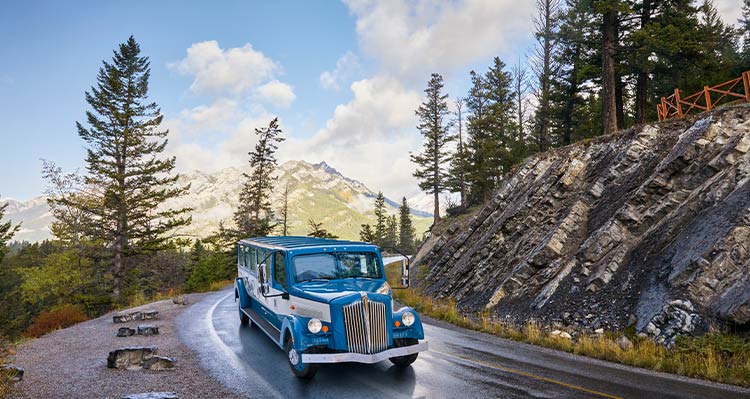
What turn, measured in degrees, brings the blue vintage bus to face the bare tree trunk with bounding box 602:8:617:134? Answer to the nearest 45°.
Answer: approximately 90° to its left

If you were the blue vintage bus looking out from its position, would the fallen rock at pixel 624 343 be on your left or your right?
on your left

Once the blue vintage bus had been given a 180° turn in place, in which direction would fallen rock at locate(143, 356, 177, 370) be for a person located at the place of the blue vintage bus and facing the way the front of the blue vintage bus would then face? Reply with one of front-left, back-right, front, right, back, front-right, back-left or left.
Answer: front-left

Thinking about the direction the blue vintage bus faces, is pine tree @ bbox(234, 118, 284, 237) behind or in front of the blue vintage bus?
behind

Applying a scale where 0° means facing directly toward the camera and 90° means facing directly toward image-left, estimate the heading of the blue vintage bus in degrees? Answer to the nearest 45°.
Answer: approximately 315°

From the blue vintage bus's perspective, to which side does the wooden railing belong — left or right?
on its left

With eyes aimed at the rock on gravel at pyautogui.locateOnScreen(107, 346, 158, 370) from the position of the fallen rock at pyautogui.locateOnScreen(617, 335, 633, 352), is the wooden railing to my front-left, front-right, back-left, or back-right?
back-right
